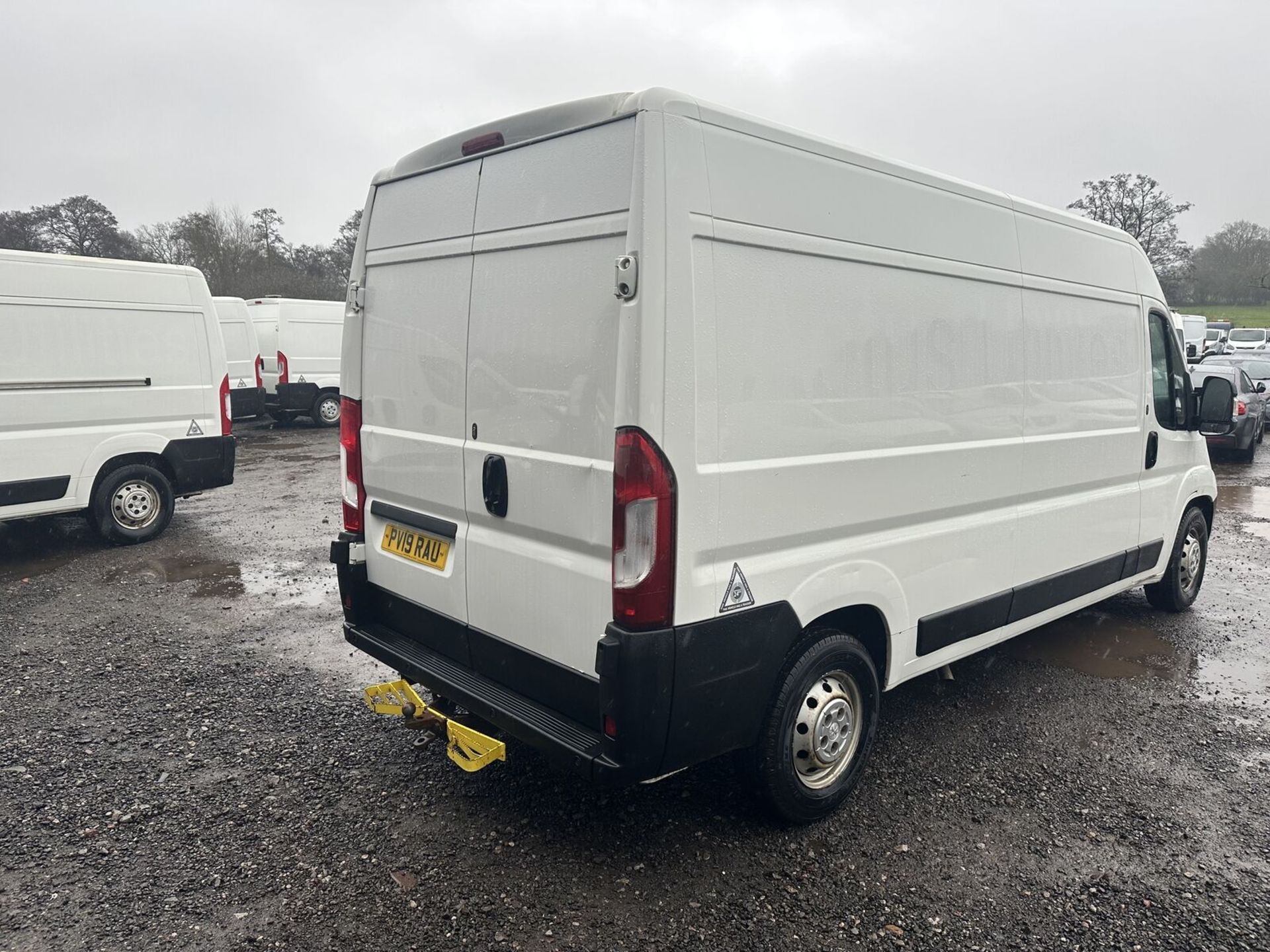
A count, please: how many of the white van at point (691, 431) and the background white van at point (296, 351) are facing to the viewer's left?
0

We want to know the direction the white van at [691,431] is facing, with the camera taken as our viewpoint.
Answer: facing away from the viewer and to the right of the viewer

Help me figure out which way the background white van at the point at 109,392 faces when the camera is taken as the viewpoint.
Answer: facing to the left of the viewer

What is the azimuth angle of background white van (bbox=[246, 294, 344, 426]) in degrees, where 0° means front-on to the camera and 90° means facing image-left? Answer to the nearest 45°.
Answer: approximately 225°

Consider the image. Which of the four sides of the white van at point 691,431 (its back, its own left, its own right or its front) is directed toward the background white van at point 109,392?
left

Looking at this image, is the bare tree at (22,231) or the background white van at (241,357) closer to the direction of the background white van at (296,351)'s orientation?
the bare tree

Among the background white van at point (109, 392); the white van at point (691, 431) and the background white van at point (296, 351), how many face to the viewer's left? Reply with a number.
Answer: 1

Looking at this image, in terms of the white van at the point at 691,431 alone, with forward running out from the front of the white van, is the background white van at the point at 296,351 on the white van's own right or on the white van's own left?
on the white van's own left

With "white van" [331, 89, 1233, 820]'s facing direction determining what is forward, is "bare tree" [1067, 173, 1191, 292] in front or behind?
in front

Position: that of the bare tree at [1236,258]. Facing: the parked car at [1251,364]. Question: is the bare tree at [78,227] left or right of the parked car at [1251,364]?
right

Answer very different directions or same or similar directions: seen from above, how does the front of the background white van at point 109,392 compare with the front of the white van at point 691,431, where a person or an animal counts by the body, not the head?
very different directions

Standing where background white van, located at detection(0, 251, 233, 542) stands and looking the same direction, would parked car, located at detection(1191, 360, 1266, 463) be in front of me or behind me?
behind

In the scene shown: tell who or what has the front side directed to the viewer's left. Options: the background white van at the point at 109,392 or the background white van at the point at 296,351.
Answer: the background white van at the point at 109,392

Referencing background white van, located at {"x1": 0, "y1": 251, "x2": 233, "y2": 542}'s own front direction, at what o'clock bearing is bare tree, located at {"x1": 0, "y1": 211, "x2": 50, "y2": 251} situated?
The bare tree is roughly at 3 o'clock from the background white van.

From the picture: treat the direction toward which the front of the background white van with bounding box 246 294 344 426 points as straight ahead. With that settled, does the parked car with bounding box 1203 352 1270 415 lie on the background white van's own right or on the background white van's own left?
on the background white van's own right

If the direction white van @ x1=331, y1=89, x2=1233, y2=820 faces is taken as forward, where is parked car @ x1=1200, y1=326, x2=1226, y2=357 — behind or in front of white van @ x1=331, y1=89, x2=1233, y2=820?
in front
